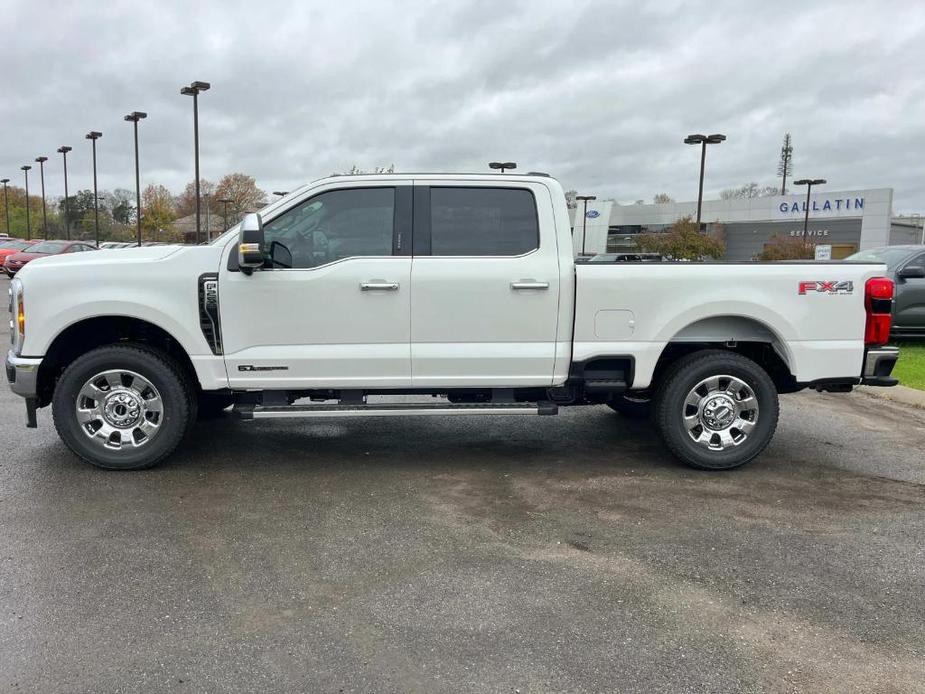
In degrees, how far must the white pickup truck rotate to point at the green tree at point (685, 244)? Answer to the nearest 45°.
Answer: approximately 90° to its right

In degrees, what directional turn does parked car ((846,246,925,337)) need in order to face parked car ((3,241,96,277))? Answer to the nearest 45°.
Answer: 0° — it already faces it

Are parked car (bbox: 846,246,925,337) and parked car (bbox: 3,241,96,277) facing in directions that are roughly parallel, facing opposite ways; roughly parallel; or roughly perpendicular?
roughly perpendicular

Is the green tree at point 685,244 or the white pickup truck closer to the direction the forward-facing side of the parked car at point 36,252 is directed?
the white pickup truck

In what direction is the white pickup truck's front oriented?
to the viewer's left

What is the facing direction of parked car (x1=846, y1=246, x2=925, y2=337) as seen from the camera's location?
facing to the left of the viewer

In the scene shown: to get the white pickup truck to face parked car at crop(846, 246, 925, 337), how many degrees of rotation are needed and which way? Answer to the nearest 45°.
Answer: approximately 135° to its right

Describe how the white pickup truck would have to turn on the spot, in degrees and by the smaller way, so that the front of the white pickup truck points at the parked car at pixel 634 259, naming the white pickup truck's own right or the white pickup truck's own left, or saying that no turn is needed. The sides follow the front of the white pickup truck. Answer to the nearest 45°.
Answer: approximately 135° to the white pickup truck's own right

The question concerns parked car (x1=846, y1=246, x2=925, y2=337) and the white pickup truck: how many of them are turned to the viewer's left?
2

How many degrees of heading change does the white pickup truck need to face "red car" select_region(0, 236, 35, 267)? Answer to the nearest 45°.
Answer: approximately 45° to its right
